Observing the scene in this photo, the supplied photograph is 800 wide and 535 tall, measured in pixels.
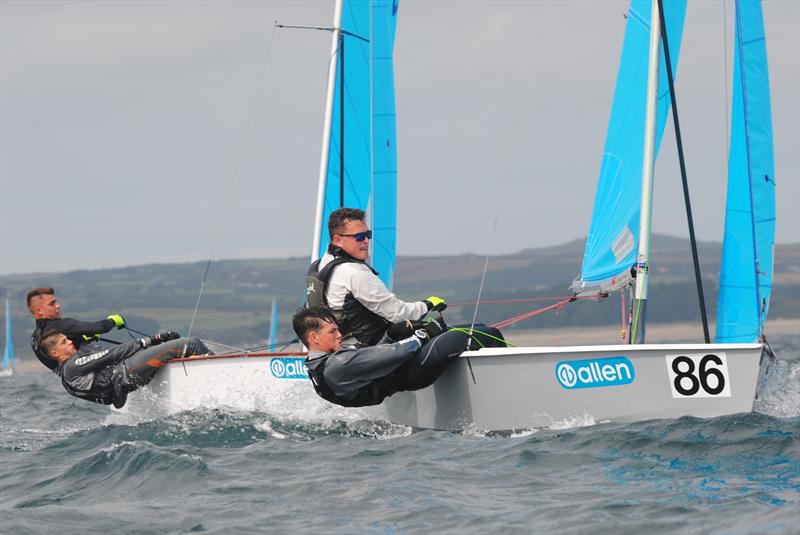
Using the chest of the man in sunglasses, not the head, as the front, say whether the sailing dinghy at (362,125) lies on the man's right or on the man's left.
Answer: on the man's left
